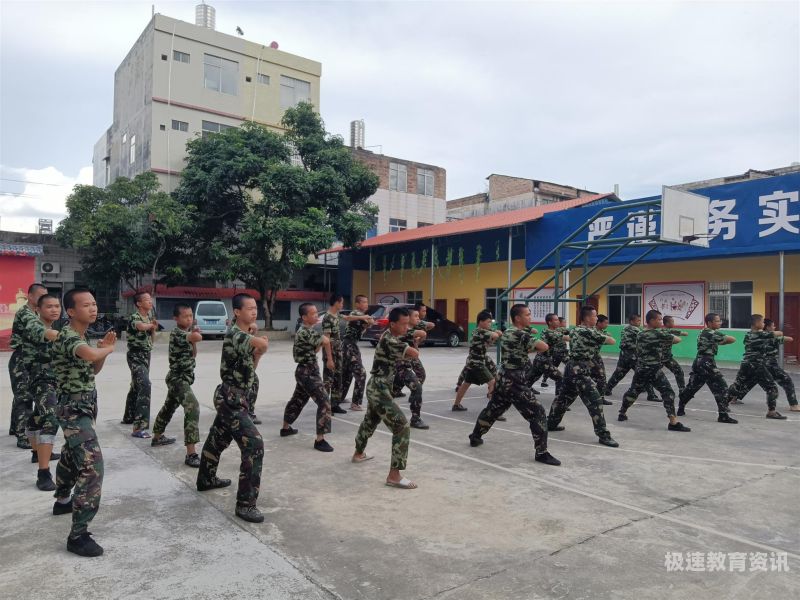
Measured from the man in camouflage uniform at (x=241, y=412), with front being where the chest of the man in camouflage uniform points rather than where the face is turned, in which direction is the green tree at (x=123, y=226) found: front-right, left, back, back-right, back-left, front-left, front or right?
back-left

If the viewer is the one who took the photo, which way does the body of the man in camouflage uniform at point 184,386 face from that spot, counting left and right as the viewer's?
facing the viewer and to the right of the viewer

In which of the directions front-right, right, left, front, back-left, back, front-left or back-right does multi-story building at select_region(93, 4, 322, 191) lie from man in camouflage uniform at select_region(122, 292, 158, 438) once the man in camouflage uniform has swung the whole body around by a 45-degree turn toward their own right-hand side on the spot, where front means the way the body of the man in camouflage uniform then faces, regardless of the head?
back

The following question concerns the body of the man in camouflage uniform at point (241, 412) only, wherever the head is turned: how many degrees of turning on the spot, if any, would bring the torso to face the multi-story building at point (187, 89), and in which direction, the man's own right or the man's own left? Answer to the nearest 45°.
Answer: approximately 135° to the man's own left

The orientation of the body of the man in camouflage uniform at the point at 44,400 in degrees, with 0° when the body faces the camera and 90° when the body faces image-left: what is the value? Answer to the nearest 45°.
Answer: approximately 315°

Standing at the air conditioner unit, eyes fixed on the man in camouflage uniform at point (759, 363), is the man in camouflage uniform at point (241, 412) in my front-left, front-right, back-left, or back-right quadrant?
front-right

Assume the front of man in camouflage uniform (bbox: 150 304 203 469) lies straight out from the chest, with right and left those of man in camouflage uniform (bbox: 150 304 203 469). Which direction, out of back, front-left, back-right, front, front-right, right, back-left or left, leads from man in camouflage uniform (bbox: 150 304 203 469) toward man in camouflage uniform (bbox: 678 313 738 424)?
front-left

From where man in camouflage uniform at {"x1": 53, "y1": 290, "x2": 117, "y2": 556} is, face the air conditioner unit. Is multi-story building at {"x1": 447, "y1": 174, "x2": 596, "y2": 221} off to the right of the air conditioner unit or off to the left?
right
